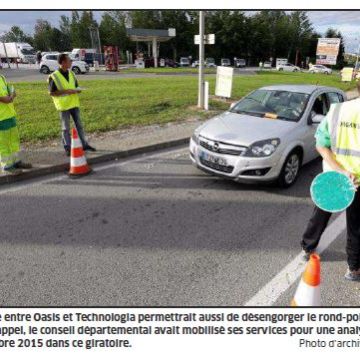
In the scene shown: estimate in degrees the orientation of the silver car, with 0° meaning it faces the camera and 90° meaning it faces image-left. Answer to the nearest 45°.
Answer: approximately 45°

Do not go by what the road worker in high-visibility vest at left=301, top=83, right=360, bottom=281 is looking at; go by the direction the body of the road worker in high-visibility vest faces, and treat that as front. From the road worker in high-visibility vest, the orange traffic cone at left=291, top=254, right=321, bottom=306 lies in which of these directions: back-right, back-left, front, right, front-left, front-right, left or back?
back

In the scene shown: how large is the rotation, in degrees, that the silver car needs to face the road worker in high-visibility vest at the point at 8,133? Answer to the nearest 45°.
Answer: approximately 45° to its right

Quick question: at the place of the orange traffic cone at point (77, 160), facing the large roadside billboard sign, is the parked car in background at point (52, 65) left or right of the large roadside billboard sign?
left

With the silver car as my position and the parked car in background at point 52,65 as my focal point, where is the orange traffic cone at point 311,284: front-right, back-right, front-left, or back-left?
back-left

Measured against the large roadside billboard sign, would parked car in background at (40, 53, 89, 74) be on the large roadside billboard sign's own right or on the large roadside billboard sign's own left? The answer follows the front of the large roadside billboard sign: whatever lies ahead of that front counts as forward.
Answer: on the large roadside billboard sign's own right

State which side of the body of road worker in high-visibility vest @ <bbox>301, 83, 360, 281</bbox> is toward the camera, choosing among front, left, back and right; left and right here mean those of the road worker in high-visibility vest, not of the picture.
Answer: back

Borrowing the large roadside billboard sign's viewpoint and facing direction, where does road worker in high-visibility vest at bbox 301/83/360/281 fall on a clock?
The road worker in high-visibility vest is roughly at 12 o'clock from the large roadside billboard sign.

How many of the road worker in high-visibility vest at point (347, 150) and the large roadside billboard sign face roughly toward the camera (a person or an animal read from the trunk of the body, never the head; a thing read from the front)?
1
